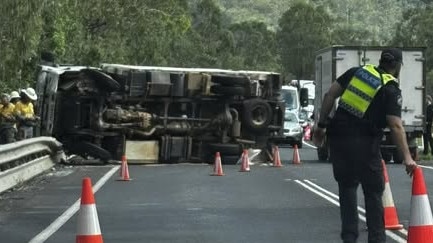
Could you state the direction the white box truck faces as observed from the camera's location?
facing away from the viewer

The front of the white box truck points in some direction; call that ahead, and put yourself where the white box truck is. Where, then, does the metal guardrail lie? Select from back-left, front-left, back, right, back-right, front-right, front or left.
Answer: back-left

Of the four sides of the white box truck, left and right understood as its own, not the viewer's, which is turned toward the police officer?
back

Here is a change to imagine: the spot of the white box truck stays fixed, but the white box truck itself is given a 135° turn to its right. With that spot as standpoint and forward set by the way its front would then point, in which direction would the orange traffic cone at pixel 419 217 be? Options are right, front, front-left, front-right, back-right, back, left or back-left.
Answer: front-right

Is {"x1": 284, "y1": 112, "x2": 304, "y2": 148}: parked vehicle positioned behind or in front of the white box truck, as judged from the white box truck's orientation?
in front

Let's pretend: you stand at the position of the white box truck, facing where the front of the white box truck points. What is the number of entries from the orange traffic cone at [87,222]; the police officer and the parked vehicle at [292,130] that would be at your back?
2

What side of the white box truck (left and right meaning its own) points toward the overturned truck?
left
